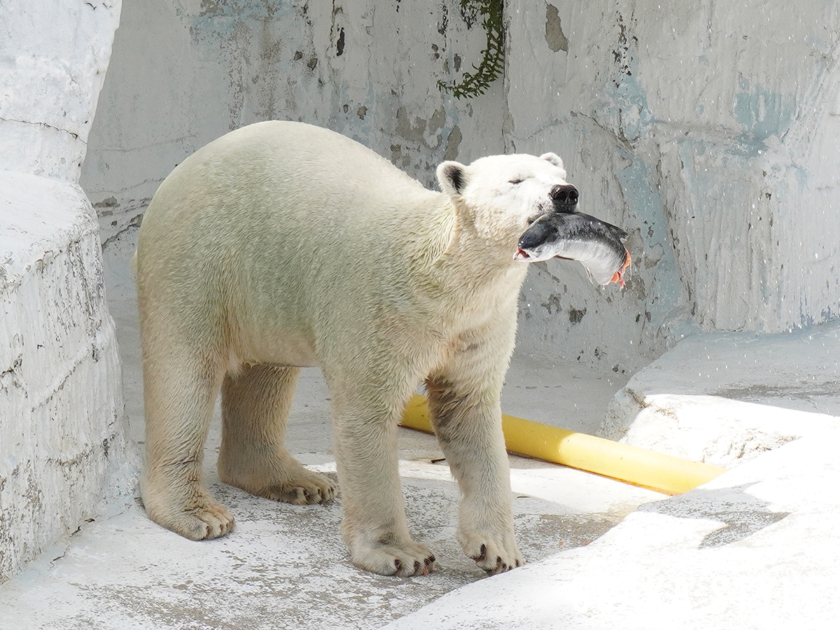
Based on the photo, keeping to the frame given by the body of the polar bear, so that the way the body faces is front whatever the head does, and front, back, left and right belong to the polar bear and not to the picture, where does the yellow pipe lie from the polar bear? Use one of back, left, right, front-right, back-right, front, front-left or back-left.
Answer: left

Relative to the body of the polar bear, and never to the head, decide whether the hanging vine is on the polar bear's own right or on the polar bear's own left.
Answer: on the polar bear's own left

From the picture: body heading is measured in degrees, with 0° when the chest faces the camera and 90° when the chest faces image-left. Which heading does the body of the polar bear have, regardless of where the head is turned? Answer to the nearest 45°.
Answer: approximately 315°
